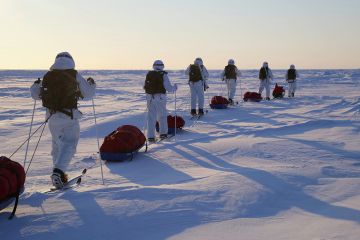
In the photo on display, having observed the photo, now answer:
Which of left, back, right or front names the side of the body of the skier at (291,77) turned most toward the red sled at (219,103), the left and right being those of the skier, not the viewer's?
back

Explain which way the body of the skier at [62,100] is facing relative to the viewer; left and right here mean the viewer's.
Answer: facing away from the viewer

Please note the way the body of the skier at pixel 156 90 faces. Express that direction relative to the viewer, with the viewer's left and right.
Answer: facing away from the viewer and to the right of the viewer

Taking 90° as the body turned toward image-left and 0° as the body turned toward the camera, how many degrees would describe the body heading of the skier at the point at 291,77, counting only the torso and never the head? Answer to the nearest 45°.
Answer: approximately 180°

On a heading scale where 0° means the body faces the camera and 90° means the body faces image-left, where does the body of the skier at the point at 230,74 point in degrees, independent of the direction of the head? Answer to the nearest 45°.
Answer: approximately 180°

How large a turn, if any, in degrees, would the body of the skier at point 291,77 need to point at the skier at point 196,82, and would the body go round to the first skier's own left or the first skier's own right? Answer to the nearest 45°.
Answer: approximately 180°

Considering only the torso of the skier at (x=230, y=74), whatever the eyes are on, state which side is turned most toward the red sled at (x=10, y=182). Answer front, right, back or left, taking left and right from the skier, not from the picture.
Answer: back

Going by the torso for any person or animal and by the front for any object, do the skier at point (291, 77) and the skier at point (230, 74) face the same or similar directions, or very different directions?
same or similar directions

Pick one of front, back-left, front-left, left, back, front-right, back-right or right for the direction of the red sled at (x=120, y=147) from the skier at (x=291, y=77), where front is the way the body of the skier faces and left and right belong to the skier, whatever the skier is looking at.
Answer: back

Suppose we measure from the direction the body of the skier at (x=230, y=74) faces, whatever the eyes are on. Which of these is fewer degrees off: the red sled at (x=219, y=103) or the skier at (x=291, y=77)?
the skier

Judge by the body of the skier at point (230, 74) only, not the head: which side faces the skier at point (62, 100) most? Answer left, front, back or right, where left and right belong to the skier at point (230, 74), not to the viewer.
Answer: back

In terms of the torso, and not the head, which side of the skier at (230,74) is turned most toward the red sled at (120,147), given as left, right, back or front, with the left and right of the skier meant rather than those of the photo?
back

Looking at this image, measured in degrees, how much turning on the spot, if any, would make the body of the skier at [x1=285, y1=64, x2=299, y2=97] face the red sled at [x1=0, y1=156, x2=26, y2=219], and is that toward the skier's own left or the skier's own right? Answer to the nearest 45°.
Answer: approximately 180°

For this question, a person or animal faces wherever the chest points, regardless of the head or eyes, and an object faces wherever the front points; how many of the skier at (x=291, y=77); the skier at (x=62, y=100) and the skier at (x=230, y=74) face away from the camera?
3

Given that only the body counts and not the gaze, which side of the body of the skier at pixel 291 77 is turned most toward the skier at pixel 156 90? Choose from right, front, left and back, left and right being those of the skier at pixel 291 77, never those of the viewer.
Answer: back
